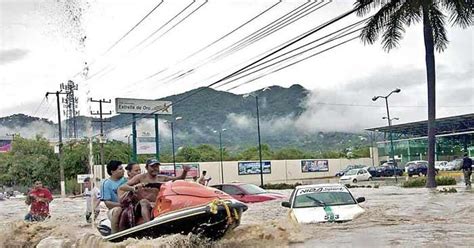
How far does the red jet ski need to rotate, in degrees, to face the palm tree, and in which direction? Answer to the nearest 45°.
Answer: approximately 45° to its left

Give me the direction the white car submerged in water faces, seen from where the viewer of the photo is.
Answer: facing the viewer

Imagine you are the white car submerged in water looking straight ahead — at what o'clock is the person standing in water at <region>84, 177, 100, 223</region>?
The person standing in water is roughly at 4 o'clock from the white car submerged in water.

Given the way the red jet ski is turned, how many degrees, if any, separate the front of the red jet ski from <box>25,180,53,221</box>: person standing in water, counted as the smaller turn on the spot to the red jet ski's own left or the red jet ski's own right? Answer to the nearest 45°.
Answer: approximately 135° to the red jet ski's own left

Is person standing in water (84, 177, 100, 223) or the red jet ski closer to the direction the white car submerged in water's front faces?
the red jet ski

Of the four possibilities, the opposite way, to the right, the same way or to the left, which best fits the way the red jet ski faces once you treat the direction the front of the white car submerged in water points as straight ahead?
to the left

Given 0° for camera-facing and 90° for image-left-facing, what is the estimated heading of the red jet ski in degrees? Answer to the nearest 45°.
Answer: approximately 270°

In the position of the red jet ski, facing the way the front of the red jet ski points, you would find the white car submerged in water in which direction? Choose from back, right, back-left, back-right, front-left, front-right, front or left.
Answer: front-left

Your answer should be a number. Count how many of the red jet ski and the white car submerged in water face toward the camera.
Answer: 1

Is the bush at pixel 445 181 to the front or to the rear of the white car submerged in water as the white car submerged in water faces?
to the rear
